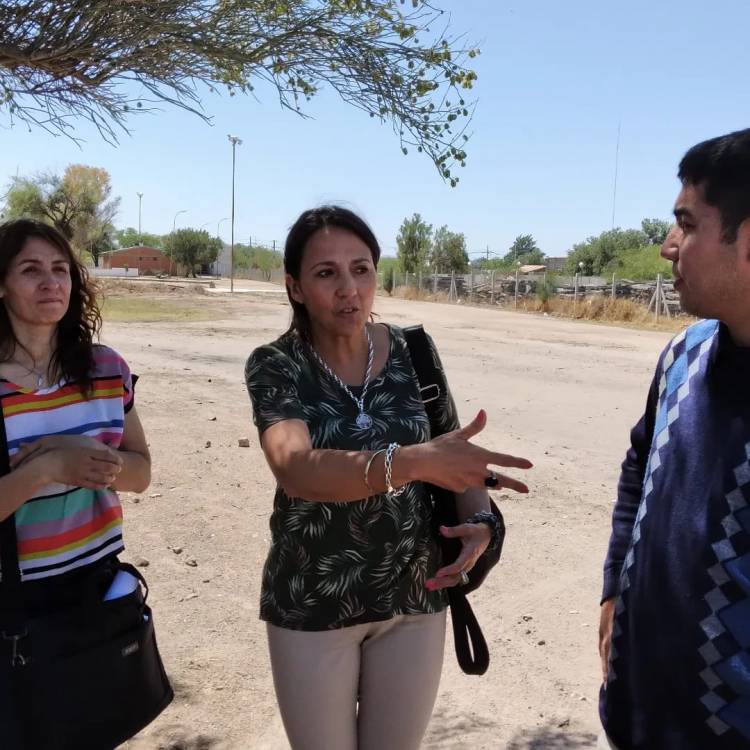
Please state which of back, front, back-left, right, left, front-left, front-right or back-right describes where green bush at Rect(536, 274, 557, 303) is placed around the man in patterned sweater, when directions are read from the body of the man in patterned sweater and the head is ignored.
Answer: back-right

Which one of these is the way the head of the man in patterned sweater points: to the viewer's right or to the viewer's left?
to the viewer's left

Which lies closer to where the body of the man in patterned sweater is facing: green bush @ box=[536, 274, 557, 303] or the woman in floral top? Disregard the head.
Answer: the woman in floral top

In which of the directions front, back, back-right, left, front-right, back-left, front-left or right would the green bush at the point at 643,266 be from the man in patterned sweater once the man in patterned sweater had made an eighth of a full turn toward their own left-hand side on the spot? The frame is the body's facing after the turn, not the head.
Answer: back

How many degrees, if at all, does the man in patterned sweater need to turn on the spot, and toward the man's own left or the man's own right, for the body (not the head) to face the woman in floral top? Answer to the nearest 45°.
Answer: approximately 45° to the man's own right

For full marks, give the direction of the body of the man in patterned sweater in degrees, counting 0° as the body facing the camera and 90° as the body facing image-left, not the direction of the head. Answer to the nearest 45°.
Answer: approximately 45°

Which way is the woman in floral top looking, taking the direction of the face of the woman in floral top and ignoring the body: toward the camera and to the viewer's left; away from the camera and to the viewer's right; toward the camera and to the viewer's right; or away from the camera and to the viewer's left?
toward the camera and to the viewer's right
